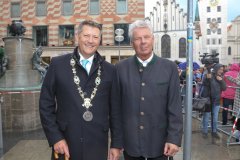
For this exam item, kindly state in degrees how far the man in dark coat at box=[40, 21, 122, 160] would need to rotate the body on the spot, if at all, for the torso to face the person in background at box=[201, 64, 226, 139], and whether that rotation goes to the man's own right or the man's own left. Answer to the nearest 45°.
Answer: approximately 135° to the man's own left

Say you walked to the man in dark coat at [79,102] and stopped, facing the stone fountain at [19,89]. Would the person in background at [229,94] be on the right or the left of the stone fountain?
right

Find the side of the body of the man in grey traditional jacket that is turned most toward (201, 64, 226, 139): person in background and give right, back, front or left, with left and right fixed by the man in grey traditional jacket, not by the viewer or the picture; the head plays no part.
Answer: back

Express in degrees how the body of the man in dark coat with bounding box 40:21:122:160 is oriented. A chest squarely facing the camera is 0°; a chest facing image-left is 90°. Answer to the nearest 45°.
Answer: approximately 0°

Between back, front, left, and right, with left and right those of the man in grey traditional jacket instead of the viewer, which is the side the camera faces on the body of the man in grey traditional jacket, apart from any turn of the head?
front
